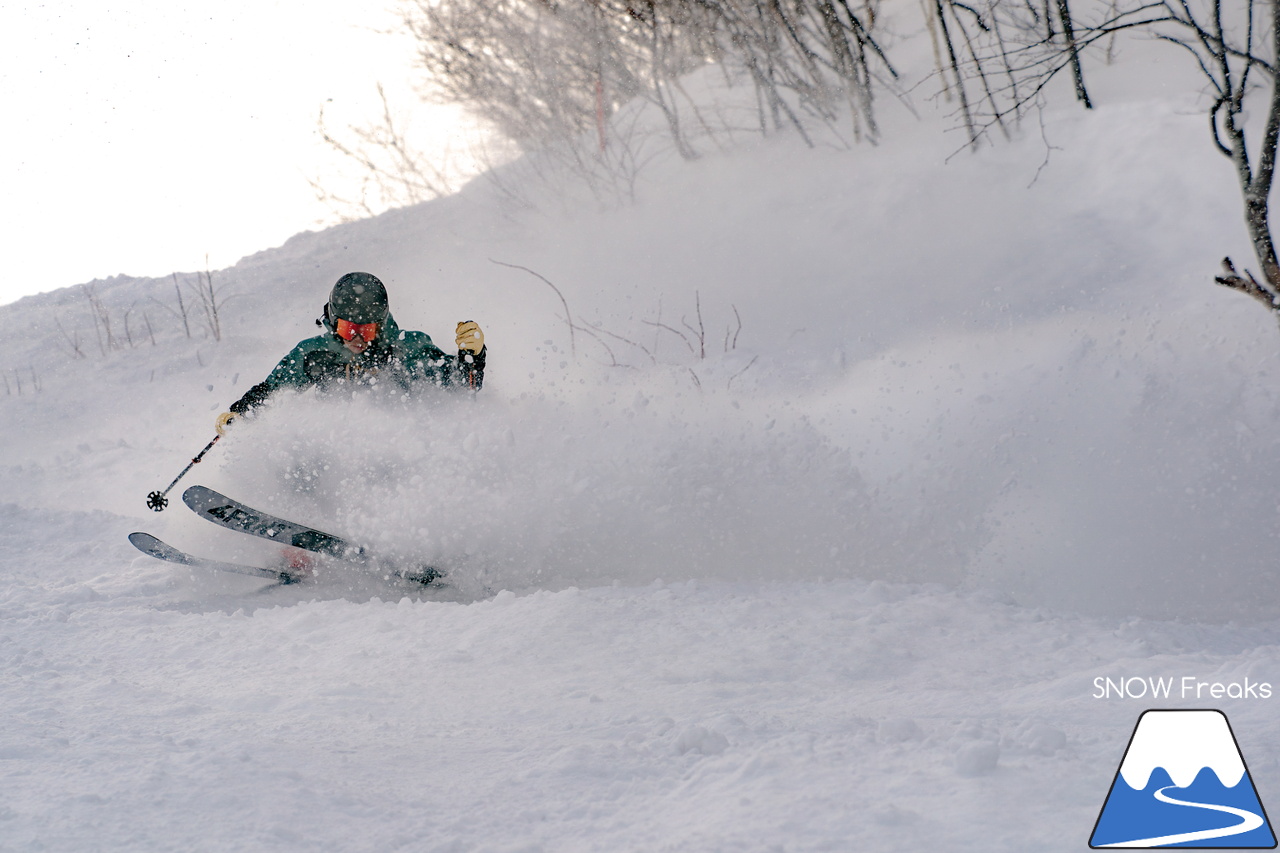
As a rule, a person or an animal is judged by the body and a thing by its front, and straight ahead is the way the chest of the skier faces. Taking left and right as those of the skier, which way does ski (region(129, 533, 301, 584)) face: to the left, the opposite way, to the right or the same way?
to the right

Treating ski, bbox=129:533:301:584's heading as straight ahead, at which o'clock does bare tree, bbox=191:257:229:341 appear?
The bare tree is roughly at 3 o'clock from the ski.

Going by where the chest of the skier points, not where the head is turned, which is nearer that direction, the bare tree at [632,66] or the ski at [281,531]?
the ski

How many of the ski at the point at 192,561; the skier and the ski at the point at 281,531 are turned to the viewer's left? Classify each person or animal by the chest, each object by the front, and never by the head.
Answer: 2

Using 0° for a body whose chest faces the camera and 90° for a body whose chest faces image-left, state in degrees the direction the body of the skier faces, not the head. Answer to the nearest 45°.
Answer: approximately 0°

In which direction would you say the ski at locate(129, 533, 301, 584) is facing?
to the viewer's left

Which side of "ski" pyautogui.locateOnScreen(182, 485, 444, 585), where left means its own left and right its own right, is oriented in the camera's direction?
left

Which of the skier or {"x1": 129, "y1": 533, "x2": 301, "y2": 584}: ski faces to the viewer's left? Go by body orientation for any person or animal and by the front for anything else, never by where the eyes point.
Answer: the ski

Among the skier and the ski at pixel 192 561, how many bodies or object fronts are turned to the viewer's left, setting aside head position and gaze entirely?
1

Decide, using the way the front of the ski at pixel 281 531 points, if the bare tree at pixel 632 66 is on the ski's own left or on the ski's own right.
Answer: on the ski's own right

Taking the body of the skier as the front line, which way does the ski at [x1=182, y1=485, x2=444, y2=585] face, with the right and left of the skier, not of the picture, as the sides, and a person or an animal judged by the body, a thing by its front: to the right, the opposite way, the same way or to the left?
to the right
